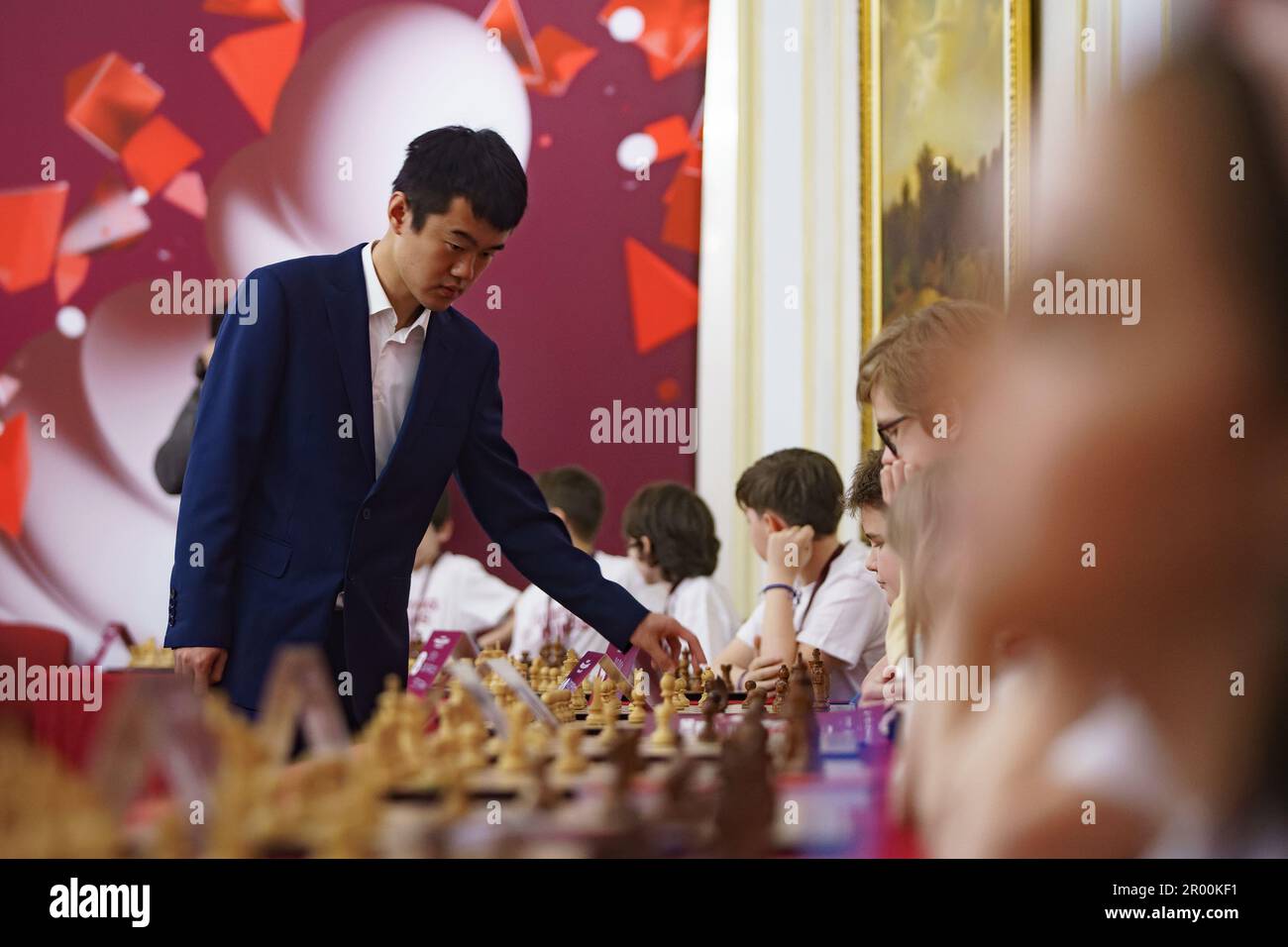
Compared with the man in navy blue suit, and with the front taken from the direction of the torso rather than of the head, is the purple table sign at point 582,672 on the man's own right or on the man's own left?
on the man's own left

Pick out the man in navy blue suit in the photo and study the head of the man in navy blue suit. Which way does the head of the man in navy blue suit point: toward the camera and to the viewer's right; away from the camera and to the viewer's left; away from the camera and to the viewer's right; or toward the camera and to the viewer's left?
toward the camera and to the viewer's right

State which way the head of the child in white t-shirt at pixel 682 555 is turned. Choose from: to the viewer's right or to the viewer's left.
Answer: to the viewer's left

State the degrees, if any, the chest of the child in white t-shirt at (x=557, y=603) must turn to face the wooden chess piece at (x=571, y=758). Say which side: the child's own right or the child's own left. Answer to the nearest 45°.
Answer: approximately 45° to the child's own left

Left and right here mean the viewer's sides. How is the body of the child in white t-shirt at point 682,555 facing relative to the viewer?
facing away from the viewer and to the left of the viewer

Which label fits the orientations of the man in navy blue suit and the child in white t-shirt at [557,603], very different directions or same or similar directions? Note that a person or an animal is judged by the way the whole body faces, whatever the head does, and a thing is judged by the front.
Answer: very different directions
